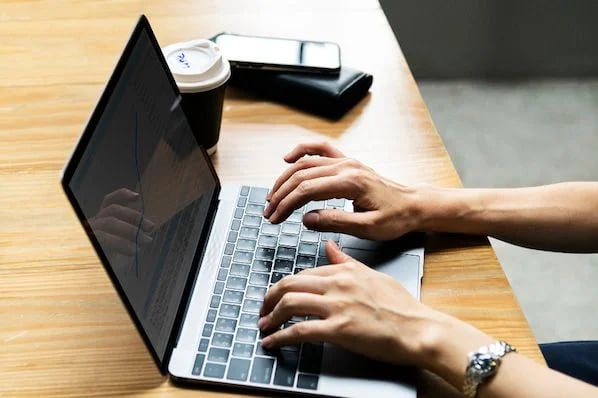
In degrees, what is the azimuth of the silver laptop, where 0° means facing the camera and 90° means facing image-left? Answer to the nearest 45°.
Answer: approximately 270°
